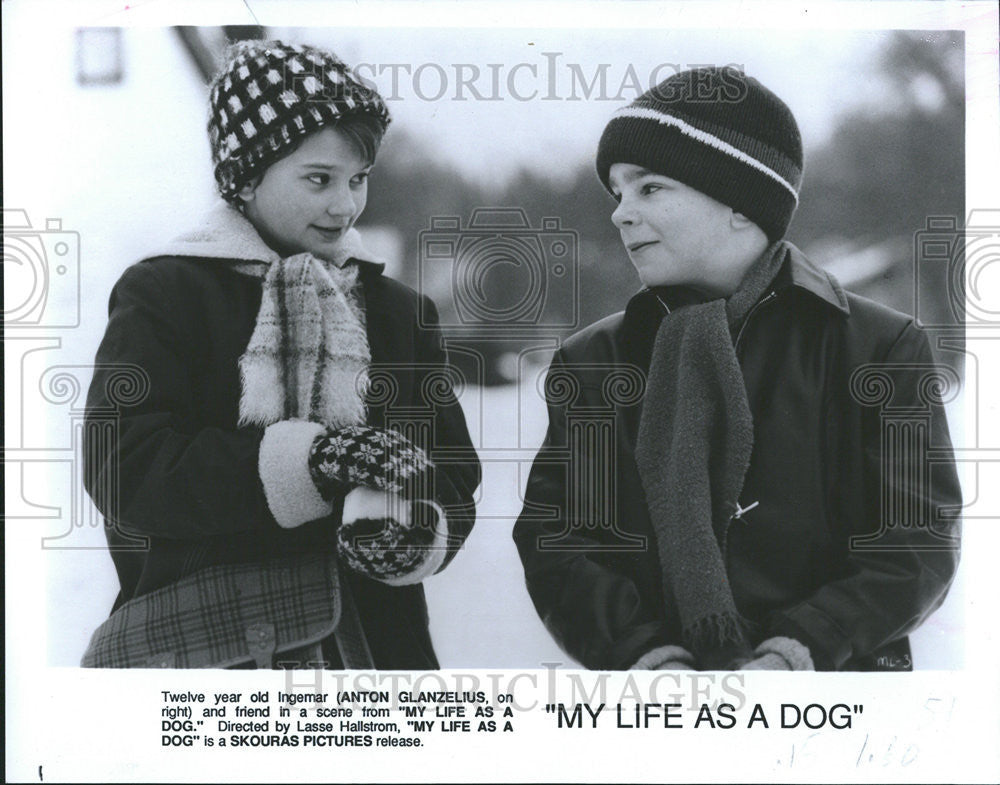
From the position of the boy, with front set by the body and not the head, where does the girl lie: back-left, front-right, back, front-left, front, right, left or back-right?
right

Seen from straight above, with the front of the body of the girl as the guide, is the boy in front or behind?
in front

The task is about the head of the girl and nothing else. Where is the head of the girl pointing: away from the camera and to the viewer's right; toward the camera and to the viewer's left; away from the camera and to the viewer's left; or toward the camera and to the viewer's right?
toward the camera and to the viewer's right

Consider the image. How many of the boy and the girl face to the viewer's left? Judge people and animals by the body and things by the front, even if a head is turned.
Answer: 0

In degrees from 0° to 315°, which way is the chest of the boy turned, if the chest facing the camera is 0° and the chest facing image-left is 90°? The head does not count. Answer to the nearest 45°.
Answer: approximately 0°

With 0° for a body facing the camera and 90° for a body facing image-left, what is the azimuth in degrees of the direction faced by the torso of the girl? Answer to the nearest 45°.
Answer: approximately 315°
